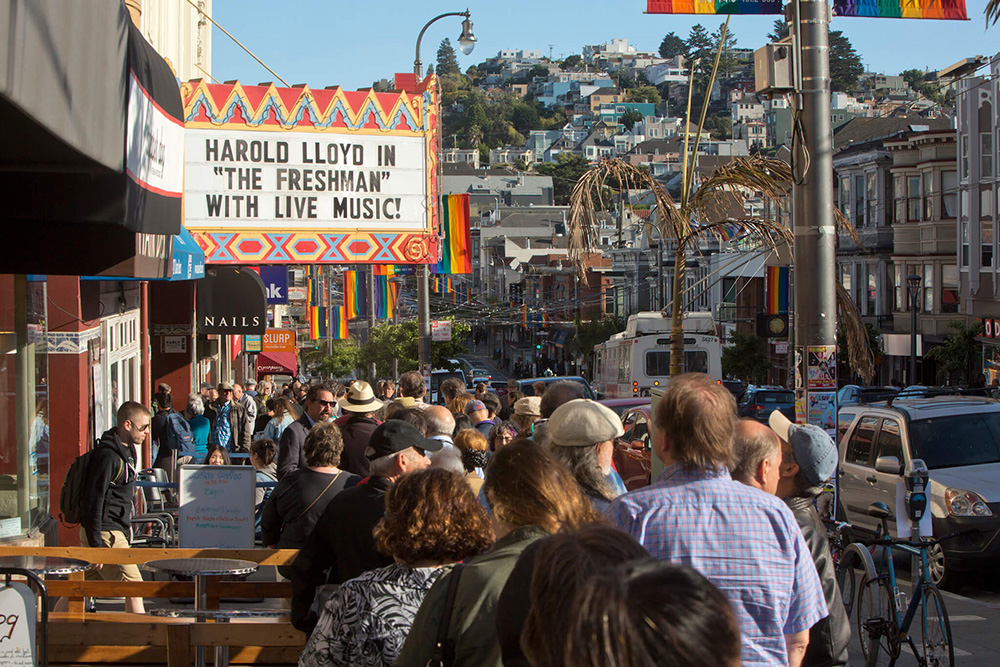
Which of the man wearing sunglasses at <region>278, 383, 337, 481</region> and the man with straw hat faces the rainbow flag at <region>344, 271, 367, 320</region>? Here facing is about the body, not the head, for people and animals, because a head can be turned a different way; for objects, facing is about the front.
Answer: the man with straw hat

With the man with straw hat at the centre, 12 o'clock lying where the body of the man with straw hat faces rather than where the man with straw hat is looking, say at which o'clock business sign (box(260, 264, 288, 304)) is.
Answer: The business sign is roughly at 12 o'clock from the man with straw hat.

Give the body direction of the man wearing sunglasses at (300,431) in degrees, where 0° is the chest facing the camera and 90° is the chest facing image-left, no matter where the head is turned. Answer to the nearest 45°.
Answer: approximately 315°

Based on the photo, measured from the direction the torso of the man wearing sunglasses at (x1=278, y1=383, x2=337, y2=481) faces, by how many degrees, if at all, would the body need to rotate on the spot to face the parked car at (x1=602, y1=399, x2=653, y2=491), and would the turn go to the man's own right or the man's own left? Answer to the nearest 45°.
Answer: approximately 90° to the man's own left

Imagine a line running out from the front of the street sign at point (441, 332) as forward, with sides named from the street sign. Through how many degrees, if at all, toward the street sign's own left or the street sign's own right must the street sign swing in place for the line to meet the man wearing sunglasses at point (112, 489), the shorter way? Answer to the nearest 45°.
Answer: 0° — it already faces them

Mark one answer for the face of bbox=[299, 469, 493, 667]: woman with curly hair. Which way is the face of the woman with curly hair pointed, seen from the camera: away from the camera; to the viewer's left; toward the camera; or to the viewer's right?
away from the camera

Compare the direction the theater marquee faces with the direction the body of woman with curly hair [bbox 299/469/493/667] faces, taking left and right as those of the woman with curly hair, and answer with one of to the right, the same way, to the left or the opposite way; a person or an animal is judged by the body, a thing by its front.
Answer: the opposite way

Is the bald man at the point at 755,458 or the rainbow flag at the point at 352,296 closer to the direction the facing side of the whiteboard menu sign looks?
the bald man

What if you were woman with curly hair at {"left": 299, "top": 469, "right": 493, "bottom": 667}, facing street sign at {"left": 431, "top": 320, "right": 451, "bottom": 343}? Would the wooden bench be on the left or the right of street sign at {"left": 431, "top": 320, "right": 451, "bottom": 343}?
left

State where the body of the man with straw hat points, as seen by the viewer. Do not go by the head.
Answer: away from the camera
